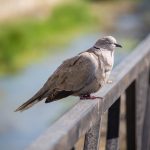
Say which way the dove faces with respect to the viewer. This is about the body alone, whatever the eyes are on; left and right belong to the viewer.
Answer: facing to the right of the viewer
